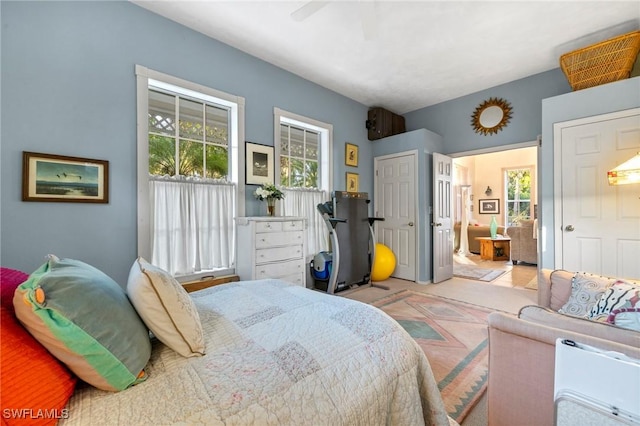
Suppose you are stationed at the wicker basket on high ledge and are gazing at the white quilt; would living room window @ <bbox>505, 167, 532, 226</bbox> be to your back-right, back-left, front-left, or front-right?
back-right

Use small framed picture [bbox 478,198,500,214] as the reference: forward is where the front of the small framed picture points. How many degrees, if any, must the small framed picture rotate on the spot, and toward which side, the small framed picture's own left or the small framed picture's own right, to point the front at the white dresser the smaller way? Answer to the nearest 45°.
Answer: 0° — it already faces it

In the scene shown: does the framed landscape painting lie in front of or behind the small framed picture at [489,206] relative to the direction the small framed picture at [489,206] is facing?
in front

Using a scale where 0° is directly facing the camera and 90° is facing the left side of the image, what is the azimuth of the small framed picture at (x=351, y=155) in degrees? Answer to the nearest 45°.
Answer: approximately 315°

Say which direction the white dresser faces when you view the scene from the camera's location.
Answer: facing the viewer and to the right of the viewer

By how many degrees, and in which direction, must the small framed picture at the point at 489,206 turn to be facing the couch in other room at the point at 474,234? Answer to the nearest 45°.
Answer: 0° — it already faces it

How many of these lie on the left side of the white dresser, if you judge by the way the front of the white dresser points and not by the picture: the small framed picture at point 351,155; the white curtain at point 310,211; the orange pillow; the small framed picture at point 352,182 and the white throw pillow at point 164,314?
3

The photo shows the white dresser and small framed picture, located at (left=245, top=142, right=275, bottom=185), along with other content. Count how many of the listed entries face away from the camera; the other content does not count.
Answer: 0

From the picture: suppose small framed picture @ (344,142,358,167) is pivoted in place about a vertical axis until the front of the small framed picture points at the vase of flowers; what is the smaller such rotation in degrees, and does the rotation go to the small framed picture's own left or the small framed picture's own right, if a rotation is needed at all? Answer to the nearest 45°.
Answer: approximately 90° to the small framed picture's own right

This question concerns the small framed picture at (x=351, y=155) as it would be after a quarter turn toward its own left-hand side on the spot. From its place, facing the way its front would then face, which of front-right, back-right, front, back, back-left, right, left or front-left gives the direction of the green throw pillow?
back-right

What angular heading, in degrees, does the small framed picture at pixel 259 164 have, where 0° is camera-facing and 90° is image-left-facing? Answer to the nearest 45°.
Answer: approximately 315°

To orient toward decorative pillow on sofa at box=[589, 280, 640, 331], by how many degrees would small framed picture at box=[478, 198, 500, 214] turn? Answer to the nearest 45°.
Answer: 0° — it already faces it

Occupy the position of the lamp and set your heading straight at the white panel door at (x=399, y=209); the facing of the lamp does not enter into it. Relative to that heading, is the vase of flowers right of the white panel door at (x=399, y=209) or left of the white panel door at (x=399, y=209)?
left

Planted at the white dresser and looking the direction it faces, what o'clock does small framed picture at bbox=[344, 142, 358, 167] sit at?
The small framed picture is roughly at 9 o'clock from the white dresser.

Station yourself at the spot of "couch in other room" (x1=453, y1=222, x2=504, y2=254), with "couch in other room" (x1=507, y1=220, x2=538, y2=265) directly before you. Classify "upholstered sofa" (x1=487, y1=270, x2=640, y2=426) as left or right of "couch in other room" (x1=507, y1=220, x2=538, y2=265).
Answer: right

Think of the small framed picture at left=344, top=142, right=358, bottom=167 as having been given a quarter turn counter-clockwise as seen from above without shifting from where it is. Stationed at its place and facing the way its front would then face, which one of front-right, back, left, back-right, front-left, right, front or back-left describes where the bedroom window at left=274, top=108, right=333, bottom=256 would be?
back
